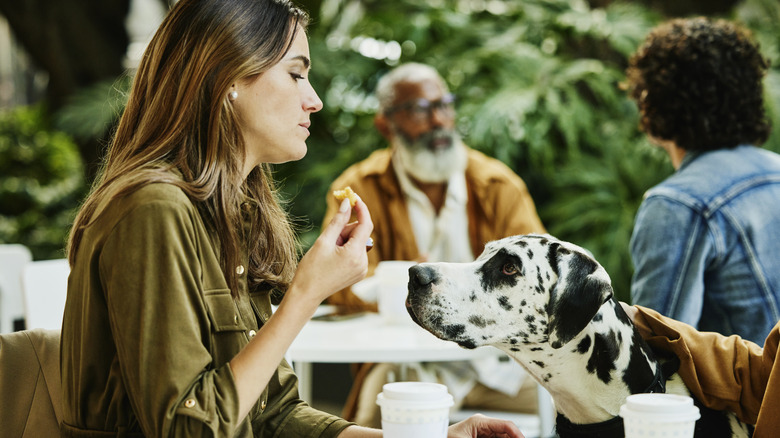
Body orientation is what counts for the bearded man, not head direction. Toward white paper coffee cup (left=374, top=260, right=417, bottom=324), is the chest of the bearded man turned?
yes

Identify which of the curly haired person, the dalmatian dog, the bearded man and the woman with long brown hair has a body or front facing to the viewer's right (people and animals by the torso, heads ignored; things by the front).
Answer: the woman with long brown hair

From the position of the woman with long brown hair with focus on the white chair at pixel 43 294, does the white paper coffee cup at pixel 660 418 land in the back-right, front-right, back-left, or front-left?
back-right

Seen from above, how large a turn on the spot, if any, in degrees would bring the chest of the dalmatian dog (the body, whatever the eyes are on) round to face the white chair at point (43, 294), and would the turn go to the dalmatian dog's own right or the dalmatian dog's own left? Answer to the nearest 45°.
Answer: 0° — it already faces it

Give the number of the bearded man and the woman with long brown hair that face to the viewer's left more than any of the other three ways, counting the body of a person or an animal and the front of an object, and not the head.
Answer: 0

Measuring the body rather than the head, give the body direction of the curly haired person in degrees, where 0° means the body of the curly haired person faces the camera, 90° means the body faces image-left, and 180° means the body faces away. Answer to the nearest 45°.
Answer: approximately 135°

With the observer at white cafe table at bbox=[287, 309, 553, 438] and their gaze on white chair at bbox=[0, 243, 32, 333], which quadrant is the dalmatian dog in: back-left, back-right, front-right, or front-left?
back-left

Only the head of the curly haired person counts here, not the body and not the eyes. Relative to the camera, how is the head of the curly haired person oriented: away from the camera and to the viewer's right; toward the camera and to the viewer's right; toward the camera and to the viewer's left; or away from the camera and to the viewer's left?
away from the camera and to the viewer's left

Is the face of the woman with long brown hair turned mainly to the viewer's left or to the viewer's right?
to the viewer's right

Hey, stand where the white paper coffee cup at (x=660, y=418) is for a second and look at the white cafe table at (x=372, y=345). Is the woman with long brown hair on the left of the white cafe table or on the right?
left

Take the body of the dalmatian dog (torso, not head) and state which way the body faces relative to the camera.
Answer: to the viewer's left

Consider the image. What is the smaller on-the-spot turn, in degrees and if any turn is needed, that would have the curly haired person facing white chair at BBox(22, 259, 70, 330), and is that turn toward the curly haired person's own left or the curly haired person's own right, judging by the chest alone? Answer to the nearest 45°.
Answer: approximately 45° to the curly haired person's own left

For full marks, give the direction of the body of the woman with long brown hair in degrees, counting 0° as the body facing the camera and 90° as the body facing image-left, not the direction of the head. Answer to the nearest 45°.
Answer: approximately 270°

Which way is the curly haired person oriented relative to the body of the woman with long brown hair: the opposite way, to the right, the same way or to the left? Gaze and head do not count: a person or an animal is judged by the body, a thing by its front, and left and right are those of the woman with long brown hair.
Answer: to the left

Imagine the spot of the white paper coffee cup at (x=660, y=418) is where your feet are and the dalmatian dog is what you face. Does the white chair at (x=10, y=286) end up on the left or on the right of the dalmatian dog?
left

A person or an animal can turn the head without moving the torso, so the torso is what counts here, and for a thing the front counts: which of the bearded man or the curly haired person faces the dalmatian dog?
the bearded man

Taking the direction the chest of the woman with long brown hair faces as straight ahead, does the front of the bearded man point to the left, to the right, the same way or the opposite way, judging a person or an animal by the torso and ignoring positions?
to the right
